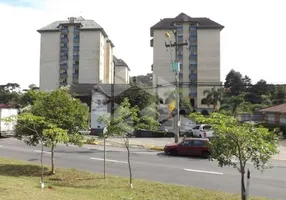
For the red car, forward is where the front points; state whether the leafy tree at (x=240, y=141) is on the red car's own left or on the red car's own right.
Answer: on the red car's own left

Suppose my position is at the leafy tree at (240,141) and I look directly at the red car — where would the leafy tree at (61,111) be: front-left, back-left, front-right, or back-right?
front-left

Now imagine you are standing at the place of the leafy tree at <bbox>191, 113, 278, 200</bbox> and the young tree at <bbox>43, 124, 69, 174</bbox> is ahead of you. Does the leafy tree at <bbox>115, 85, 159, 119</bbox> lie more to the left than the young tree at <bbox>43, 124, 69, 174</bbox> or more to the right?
right

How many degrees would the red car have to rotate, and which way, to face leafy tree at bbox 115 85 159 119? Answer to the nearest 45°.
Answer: approximately 90° to its right

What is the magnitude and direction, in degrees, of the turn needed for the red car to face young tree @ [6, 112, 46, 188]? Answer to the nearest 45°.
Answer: approximately 45° to its left

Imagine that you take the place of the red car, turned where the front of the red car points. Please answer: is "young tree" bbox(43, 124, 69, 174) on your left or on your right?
on your left

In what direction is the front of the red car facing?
to the viewer's left

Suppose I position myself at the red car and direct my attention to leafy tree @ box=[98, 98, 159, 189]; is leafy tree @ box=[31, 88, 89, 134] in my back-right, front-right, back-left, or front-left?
front-right

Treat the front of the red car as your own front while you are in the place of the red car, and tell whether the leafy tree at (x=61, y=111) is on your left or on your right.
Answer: on your left
